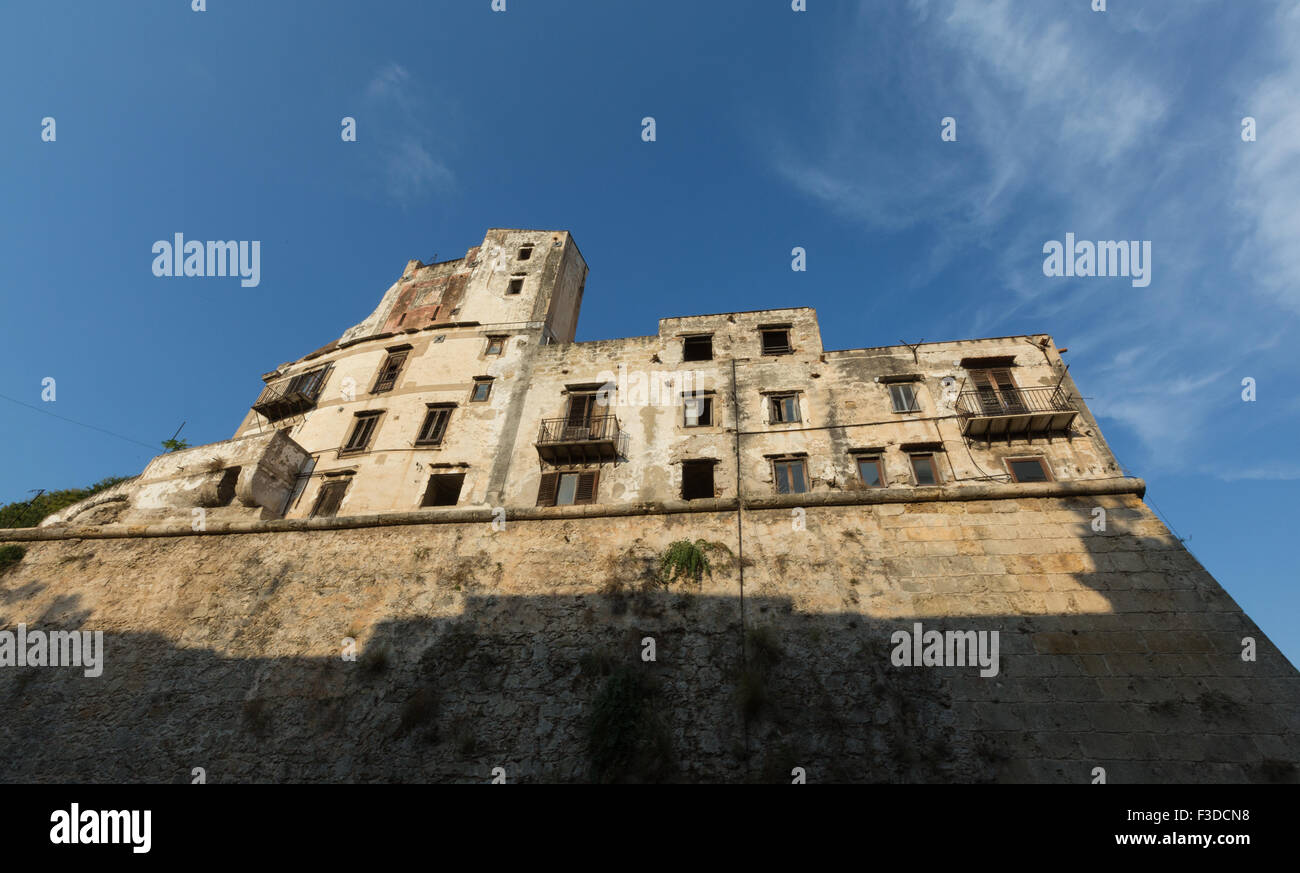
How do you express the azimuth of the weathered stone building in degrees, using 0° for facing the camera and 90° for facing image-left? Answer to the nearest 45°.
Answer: approximately 0°
